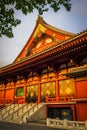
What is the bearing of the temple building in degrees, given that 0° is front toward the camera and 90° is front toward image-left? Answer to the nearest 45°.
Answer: approximately 45°
